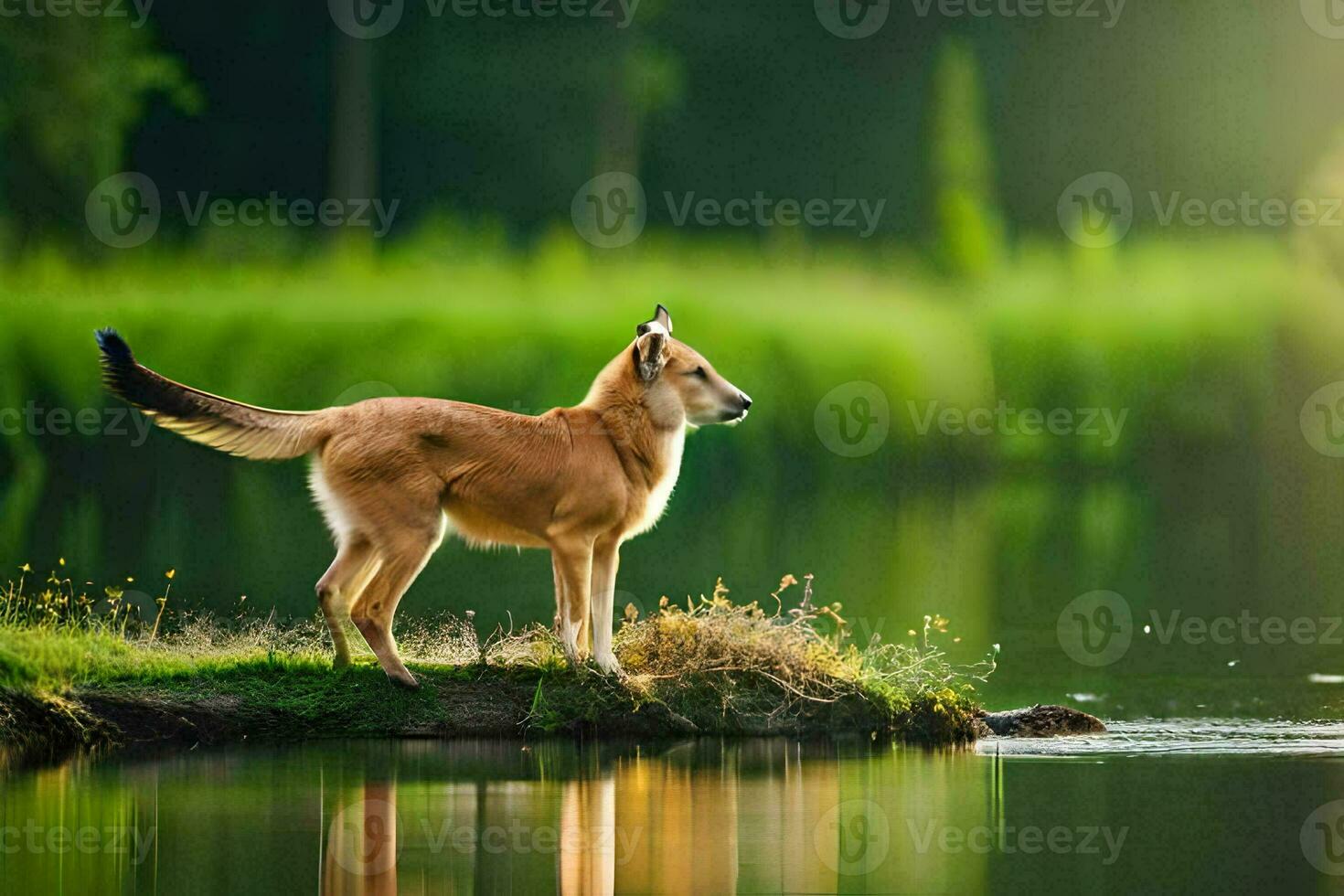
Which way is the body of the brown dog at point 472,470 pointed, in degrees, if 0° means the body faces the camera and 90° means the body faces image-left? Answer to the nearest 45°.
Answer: approximately 270°
